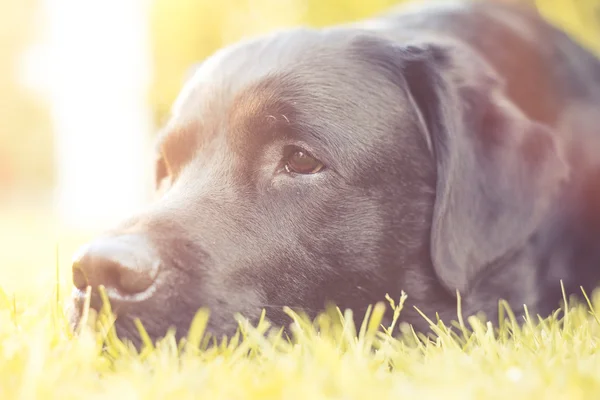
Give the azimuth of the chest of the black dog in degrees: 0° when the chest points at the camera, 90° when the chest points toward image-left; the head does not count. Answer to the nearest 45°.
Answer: approximately 45°

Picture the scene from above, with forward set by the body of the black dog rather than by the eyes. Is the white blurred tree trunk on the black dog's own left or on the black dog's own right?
on the black dog's own right
